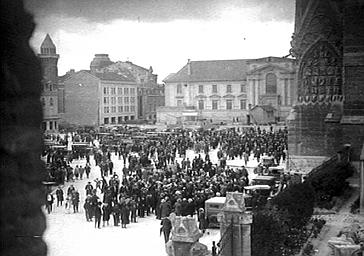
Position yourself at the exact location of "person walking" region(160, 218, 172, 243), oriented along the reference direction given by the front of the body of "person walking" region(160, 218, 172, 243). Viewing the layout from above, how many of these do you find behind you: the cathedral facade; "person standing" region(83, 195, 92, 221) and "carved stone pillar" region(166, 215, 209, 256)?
1

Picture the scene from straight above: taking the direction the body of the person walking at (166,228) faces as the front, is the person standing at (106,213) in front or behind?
in front

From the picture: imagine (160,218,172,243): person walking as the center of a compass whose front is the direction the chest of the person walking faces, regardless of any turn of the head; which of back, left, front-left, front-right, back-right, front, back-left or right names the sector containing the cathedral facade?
front-right

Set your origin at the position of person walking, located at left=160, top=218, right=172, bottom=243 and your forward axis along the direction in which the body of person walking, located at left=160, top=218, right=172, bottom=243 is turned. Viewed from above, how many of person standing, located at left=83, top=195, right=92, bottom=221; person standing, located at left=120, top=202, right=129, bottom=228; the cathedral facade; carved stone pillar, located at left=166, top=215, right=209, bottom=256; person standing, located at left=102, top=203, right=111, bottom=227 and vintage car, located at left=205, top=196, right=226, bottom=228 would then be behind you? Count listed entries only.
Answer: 1

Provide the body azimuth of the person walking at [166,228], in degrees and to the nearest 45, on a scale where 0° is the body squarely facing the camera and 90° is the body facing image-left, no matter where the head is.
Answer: approximately 180°

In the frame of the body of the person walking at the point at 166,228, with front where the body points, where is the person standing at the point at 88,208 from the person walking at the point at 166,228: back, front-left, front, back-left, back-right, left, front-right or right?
front-left

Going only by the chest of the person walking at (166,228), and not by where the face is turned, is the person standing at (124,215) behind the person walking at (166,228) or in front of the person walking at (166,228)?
in front

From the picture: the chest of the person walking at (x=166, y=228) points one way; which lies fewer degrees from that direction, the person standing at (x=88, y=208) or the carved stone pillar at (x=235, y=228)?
the person standing

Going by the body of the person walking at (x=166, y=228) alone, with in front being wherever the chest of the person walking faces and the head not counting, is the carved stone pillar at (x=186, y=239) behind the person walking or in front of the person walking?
behind

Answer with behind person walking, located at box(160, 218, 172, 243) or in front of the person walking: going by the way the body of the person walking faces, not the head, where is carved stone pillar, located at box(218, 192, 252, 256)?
behind
